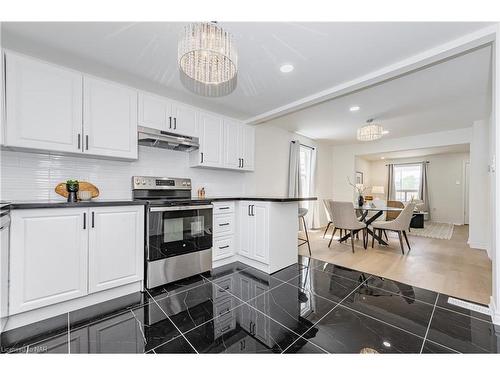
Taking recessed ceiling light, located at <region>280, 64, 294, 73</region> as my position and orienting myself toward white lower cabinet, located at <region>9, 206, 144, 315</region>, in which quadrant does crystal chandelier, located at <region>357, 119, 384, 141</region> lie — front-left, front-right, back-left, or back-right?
back-right

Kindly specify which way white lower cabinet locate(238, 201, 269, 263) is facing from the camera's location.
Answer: facing the viewer and to the left of the viewer

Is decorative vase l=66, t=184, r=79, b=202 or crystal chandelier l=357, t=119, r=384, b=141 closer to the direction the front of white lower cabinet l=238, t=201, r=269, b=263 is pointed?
the decorative vase

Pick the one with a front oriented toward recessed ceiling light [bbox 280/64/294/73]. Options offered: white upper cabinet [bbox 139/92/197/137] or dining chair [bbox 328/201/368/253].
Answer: the white upper cabinet

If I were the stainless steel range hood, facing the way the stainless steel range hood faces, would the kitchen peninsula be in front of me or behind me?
in front

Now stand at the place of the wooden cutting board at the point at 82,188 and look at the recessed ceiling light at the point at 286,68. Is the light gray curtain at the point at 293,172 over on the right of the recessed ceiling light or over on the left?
left

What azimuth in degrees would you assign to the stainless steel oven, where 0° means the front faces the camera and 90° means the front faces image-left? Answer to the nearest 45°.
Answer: approximately 315°

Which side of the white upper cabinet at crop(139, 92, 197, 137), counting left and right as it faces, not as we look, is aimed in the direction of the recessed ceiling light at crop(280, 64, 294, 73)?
front

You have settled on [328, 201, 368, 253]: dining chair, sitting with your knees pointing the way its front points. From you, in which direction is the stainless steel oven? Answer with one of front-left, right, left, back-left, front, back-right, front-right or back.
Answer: back

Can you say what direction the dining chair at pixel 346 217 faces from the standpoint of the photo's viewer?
facing away from the viewer and to the right of the viewer

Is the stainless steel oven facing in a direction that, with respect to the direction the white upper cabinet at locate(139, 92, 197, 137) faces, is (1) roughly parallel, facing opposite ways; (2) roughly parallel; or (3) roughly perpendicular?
roughly parallel

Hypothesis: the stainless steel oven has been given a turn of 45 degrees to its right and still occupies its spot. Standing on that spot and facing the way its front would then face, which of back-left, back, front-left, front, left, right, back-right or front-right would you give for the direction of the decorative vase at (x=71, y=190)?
right

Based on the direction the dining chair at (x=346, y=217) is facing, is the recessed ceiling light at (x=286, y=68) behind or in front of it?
behind

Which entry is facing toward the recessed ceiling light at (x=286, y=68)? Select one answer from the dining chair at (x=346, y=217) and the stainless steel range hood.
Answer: the stainless steel range hood

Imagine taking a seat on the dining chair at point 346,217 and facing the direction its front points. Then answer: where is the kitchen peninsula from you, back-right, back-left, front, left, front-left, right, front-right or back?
back

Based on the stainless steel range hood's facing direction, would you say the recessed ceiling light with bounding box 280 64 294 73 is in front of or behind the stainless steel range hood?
in front

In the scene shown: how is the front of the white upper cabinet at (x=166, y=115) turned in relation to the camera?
facing the viewer and to the right of the viewer
